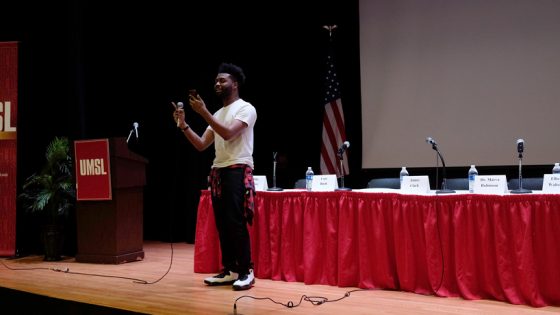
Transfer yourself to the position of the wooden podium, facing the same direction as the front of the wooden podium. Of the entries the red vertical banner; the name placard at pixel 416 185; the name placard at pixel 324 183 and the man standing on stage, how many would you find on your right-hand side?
1

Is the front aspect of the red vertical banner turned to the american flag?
no

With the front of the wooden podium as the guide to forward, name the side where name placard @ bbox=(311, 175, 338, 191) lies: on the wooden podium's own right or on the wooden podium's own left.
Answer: on the wooden podium's own left

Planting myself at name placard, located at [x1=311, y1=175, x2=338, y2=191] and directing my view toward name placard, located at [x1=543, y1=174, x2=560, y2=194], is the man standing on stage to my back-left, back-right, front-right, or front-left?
back-right

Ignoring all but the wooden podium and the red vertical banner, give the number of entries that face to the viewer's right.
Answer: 0

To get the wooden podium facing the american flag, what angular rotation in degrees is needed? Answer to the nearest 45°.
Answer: approximately 135° to its left

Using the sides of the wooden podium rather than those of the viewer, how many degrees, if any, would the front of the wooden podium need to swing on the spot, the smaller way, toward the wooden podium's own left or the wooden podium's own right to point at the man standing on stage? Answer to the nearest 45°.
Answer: approximately 45° to the wooden podium's own left

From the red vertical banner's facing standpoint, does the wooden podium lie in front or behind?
in front

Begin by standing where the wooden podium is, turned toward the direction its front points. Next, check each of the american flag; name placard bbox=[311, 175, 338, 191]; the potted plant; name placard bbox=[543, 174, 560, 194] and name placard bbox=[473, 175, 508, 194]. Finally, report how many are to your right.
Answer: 1

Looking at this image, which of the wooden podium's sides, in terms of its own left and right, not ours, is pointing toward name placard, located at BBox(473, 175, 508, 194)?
left

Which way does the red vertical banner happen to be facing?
toward the camera

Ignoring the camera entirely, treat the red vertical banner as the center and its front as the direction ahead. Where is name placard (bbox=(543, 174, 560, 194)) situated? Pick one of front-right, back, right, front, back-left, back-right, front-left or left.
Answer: front-left

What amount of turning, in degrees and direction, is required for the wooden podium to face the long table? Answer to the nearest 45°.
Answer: approximately 90° to its left

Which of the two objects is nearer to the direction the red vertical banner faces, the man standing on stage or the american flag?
the man standing on stage

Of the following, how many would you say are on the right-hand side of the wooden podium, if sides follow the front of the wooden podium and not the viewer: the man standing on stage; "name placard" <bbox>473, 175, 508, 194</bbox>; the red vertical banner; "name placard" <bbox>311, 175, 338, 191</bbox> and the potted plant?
2

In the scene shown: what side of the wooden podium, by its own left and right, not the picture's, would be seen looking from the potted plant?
right

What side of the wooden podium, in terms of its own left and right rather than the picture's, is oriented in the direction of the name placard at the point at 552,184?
left

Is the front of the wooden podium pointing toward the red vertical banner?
no
